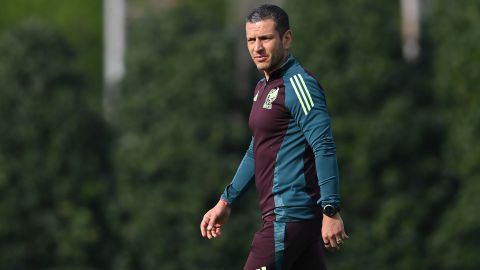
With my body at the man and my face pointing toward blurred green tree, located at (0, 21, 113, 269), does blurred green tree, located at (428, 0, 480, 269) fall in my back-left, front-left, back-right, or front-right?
front-right

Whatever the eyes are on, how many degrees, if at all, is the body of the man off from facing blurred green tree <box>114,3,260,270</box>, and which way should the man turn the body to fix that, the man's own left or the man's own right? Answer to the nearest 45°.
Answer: approximately 135° to the man's own right

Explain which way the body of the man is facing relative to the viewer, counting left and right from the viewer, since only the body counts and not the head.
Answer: facing the viewer and to the left of the viewer

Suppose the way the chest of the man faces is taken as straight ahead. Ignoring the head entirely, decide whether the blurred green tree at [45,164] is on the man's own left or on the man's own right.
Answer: on the man's own right
